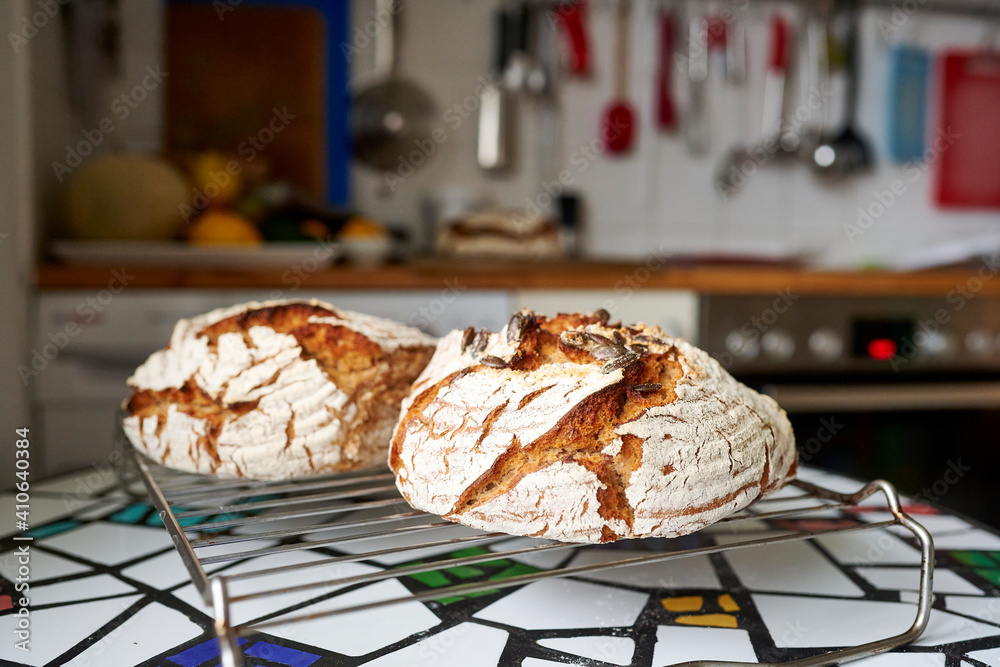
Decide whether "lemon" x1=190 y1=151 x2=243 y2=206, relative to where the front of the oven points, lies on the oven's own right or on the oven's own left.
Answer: on the oven's own right

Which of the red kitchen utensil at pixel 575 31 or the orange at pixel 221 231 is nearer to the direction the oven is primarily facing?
the orange

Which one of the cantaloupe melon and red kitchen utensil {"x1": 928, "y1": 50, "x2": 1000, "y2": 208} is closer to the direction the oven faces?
the cantaloupe melon

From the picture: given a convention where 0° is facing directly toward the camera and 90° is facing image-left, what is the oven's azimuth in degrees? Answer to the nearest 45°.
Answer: approximately 0°

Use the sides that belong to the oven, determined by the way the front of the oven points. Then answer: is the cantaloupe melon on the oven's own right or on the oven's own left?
on the oven's own right

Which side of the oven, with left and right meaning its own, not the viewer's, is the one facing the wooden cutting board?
right

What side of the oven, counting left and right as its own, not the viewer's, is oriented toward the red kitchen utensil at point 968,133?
back
